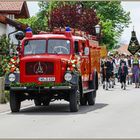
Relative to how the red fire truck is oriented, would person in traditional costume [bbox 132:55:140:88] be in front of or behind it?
behind

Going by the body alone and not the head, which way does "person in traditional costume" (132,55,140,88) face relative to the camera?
toward the camera

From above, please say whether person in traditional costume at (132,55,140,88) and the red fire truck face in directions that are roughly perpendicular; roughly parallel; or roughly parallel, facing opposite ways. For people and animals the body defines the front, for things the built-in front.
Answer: roughly parallel

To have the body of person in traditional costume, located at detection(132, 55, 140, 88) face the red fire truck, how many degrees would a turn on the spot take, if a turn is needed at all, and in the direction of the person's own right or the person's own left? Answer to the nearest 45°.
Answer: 0° — they already face it

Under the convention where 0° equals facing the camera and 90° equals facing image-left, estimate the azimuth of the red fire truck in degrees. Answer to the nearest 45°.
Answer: approximately 0°

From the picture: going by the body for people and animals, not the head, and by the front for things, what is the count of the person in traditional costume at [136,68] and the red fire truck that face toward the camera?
2
